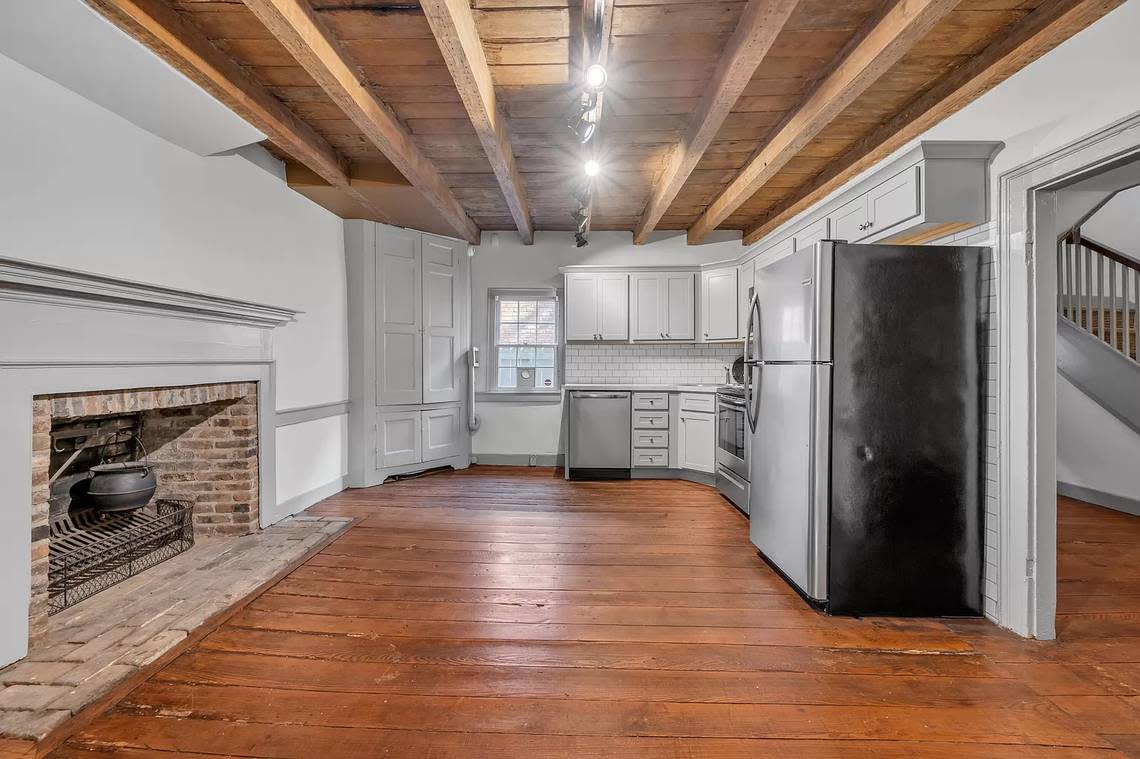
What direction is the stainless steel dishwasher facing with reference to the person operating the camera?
facing the viewer

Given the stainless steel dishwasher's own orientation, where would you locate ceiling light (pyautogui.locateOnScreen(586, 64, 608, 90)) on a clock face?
The ceiling light is roughly at 12 o'clock from the stainless steel dishwasher.

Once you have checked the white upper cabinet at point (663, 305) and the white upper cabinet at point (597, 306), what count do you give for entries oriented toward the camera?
2

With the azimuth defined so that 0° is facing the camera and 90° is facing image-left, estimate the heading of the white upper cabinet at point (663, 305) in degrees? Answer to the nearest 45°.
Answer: approximately 0°

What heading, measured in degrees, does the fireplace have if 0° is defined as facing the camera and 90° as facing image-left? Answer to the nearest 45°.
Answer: approximately 315°

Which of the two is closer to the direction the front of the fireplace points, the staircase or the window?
the staircase

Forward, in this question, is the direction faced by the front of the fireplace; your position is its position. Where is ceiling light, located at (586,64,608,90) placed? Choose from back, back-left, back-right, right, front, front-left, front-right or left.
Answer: front

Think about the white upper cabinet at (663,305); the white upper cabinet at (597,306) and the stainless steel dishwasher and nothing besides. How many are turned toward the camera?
3

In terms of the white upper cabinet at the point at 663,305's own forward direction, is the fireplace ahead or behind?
ahead

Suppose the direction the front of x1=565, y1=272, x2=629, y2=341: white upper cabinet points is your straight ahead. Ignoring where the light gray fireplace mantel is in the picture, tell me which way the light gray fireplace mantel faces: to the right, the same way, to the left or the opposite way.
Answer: to the left
